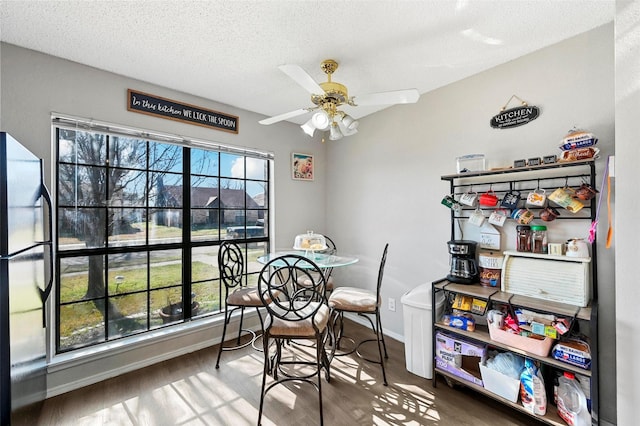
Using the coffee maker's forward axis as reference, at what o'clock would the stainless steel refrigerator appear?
The stainless steel refrigerator is roughly at 12 o'clock from the coffee maker.

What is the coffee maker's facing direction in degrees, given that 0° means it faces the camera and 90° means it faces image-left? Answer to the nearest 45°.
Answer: approximately 45°

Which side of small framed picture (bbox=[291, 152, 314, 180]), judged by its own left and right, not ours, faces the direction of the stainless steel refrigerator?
right

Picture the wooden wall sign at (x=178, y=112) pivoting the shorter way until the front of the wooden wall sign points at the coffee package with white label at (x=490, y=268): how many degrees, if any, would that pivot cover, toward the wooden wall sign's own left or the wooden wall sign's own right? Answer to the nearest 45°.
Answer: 0° — it already faces it

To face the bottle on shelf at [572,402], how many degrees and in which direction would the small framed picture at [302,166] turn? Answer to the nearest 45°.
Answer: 0° — it already faces it
